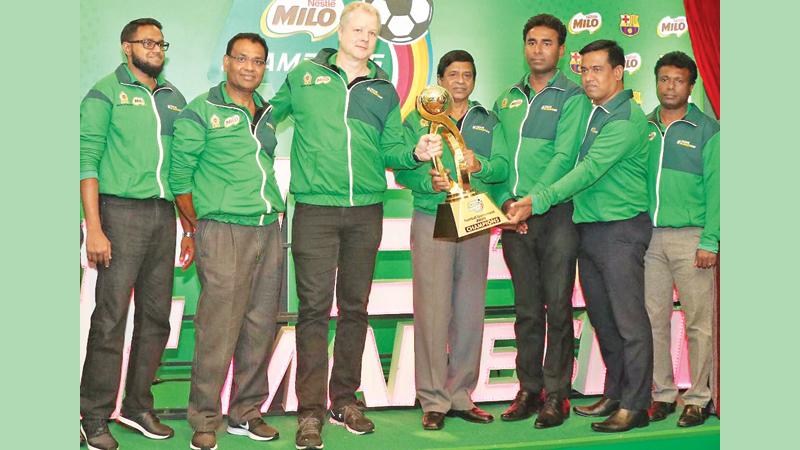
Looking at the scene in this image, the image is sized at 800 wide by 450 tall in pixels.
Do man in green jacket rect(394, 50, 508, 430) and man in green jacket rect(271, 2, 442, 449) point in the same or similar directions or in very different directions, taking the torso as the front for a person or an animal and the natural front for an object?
same or similar directions

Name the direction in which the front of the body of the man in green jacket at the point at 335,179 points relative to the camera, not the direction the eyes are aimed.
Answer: toward the camera

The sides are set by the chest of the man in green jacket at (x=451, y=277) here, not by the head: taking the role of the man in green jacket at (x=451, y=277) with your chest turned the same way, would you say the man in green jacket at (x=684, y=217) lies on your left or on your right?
on your left

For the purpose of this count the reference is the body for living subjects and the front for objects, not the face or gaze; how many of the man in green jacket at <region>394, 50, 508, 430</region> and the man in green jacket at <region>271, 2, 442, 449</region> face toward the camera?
2

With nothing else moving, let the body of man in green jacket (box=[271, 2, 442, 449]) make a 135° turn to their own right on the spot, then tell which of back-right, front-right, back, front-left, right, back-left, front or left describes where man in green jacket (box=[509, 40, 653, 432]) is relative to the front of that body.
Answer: back-right

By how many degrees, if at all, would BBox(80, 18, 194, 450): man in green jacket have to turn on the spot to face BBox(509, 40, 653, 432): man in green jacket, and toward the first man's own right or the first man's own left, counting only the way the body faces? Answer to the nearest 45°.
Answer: approximately 45° to the first man's own left

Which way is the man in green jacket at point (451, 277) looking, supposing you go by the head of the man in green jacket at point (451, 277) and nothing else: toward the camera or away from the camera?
toward the camera

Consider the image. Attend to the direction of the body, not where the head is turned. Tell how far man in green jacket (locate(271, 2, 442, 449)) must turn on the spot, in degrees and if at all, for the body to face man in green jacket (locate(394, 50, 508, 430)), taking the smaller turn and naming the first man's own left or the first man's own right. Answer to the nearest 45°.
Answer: approximately 90° to the first man's own left

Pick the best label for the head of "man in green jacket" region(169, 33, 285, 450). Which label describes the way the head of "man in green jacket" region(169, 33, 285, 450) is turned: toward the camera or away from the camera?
toward the camera

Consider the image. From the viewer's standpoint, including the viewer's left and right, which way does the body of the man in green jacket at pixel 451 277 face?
facing the viewer

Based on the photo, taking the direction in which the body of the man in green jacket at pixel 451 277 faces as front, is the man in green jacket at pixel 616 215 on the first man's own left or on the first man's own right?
on the first man's own left

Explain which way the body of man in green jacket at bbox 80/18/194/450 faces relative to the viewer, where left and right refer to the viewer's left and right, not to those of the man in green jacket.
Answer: facing the viewer and to the right of the viewer

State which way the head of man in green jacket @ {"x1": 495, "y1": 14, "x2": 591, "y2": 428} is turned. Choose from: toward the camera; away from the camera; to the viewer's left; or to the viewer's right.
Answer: toward the camera

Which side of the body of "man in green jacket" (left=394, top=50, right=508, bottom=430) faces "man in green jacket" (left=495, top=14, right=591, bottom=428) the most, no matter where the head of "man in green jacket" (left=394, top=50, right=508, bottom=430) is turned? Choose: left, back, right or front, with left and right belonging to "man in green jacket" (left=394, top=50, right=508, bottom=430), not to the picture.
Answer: left

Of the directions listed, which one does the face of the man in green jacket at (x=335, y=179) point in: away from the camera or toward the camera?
toward the camera
